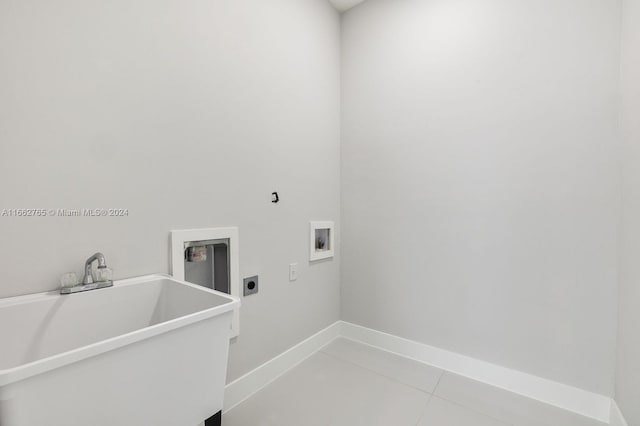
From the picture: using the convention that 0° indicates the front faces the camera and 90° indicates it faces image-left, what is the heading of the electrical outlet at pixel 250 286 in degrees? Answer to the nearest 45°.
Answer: approximately 315°

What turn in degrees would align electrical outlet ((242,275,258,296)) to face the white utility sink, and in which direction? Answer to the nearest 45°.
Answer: approximately 90° to its right
